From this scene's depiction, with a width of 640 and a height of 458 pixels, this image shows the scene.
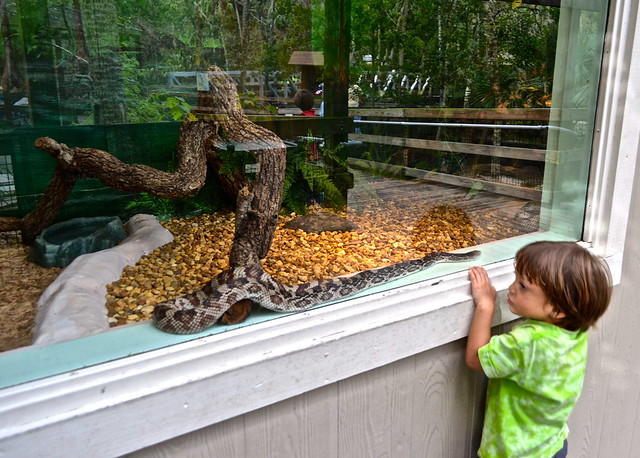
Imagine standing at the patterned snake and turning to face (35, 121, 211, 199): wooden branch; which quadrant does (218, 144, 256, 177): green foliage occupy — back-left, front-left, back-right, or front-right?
front-right

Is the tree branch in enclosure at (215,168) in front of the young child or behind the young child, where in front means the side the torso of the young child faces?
in front

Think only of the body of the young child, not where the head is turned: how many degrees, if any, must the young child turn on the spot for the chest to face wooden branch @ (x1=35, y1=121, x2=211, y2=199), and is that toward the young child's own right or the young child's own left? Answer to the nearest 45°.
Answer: approximately 45° to the young child's own left

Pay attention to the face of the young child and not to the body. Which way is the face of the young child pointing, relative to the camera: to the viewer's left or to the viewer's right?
to the viewer's left

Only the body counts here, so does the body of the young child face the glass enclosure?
yes

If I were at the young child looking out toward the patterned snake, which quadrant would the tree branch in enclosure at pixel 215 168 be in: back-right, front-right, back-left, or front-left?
front-right

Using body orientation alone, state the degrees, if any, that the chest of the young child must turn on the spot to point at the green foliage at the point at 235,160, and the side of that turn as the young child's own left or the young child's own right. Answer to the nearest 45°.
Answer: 0° — they already face it

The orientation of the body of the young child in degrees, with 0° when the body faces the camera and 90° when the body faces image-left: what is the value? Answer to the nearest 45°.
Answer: approximately 135°

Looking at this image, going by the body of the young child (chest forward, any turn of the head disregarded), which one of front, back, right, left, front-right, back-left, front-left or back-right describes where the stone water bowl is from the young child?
front-left
